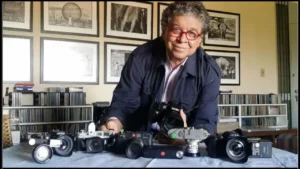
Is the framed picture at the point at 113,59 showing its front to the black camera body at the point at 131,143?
yes

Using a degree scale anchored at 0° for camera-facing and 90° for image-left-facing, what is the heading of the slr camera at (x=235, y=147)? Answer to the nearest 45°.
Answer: approximately 0°

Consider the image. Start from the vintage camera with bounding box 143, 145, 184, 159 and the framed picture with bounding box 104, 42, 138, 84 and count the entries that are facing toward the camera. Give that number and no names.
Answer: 2

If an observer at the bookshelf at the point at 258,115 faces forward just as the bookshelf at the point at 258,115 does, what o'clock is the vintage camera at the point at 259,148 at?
The vintage camera is roughly at 12 o'clock from the bookshelf.

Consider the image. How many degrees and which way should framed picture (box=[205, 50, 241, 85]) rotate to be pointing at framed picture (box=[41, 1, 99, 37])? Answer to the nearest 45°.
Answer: approximately 45° to its right
